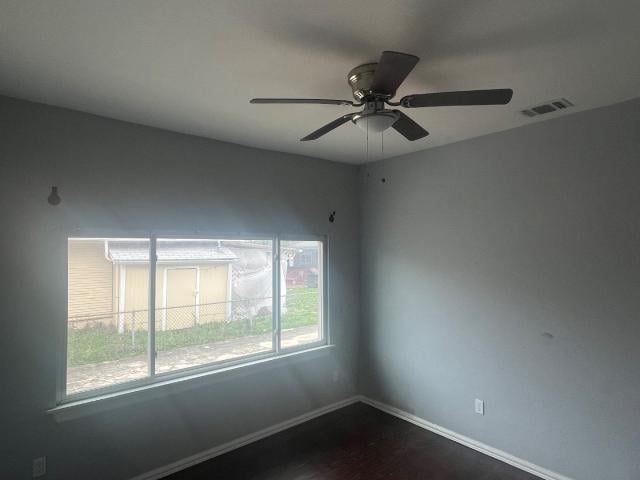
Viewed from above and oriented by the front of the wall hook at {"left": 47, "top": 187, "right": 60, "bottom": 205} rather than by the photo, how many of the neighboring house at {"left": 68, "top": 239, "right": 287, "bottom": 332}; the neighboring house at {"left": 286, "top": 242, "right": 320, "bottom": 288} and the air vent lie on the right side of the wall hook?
0

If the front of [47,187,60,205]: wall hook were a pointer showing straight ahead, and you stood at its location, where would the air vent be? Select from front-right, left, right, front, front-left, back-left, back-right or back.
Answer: front-left

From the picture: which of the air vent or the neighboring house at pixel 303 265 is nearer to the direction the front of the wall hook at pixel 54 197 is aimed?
the air vent

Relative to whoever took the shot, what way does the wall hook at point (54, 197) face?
facing the viewer

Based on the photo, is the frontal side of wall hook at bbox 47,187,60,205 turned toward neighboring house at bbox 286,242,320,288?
no

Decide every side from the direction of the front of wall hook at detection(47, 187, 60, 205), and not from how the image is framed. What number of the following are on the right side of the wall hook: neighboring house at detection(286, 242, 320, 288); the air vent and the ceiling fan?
0

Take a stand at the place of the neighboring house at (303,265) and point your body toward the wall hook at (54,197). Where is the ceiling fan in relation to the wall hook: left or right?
left

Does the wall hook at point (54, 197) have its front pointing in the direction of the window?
no

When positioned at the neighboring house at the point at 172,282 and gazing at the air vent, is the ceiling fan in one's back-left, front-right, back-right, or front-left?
front-right

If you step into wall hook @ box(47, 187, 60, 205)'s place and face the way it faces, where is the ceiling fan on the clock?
The ceiling fan is roughly at 11 o'clock from the wall hook.
